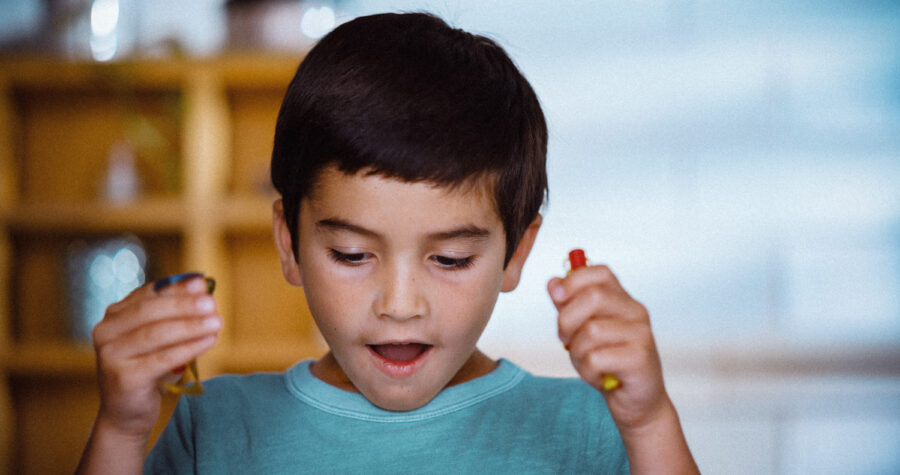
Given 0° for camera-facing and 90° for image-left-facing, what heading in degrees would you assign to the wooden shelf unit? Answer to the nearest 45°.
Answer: approximately 0°

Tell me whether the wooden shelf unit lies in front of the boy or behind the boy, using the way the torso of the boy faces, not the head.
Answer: behind

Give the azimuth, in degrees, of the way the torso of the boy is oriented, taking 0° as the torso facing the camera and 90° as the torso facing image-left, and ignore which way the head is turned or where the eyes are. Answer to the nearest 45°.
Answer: approximately 0°

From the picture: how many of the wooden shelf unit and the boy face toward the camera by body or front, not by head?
2

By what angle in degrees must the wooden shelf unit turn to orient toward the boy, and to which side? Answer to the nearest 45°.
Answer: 0° — it already faces them
